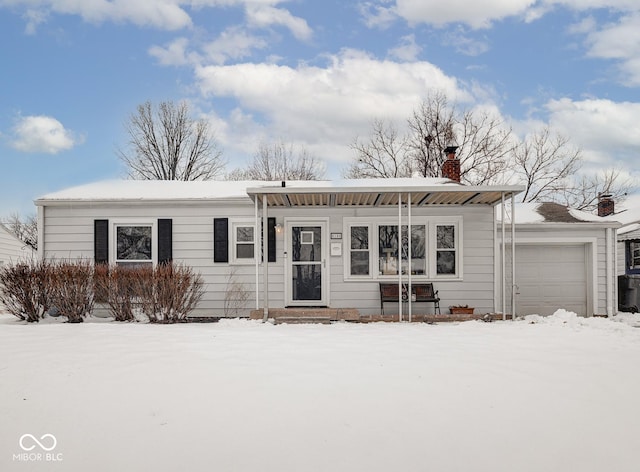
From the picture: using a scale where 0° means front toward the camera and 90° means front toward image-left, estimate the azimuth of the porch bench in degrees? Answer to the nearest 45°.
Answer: approximately 0°

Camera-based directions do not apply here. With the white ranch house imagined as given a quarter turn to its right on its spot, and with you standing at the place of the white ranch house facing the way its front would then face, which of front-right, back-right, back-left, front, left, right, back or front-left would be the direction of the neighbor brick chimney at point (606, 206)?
back-right

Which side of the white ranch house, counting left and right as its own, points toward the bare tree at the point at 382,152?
back

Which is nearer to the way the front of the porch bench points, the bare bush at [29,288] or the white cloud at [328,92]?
the bare bush

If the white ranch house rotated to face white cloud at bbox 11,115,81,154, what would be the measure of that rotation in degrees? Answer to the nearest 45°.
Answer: approximately 135° to its right

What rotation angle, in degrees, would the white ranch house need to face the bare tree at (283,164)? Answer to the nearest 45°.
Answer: approximately 180°

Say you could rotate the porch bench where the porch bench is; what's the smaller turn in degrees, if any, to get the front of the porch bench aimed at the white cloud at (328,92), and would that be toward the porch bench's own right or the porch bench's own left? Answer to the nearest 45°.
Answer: approximately 180°
